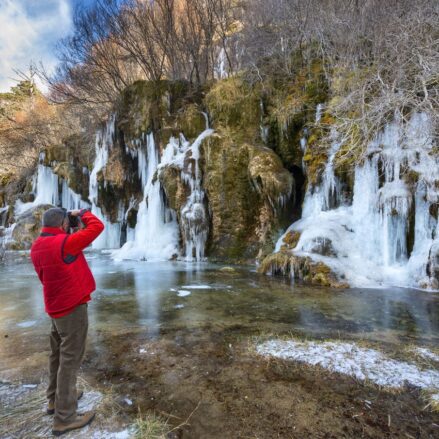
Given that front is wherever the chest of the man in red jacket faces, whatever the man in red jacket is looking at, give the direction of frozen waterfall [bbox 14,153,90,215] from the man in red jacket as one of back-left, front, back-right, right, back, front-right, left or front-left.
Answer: front-left

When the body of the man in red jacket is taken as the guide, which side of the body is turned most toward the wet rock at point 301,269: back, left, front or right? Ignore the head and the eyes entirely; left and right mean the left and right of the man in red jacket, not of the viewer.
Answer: front

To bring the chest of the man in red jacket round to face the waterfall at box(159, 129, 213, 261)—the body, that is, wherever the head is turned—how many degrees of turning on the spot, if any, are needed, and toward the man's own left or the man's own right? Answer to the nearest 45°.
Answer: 0° — they already face it

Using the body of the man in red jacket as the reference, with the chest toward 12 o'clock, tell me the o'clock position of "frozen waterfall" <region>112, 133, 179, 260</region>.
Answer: The frozen waterfall is roughly at 11 o'clock from the man in red jacket.

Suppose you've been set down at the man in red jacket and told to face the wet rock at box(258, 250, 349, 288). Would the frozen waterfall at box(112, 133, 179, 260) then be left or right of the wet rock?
left

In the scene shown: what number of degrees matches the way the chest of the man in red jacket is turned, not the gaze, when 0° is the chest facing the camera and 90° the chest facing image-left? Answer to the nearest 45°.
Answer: approximately 225°
